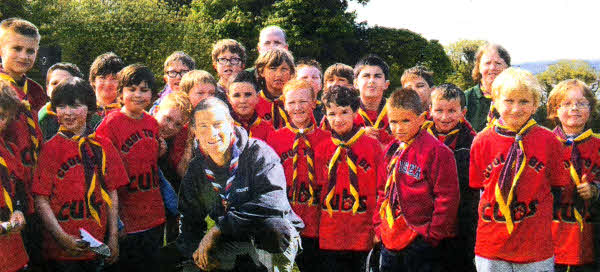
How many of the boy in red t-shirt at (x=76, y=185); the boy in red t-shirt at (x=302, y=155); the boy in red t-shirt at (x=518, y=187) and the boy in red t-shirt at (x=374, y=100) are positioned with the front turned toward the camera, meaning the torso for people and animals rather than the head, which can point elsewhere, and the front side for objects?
4

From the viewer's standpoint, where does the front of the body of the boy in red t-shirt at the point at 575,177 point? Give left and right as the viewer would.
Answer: facing the viewer

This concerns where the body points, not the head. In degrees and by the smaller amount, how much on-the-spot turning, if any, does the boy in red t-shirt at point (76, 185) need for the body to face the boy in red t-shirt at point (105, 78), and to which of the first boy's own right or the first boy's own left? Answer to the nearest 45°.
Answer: approximately 180°

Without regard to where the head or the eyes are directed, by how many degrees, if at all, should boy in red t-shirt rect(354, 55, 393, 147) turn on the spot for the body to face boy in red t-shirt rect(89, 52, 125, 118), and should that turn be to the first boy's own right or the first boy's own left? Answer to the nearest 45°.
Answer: approximately 90° to the first boy's own right

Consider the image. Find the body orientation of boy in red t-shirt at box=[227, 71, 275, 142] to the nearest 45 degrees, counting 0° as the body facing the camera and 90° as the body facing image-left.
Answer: approximately 0°

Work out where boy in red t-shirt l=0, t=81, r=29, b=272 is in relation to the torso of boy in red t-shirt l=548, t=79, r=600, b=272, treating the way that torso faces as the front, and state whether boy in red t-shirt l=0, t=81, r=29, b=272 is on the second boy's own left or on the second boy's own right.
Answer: on the second boy's own right

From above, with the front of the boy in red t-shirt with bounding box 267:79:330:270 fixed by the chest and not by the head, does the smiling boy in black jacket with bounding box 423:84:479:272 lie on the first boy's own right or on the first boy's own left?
on the first boy's own left

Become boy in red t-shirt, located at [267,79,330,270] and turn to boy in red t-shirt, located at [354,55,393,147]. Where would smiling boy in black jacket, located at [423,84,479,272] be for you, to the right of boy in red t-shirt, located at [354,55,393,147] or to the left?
right

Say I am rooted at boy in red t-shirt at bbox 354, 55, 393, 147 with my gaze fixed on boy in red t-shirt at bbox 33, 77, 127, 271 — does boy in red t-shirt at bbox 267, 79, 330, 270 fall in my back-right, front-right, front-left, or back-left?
front-left

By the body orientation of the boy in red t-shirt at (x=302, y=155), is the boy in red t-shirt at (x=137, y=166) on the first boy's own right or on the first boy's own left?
on the first boy's own right
